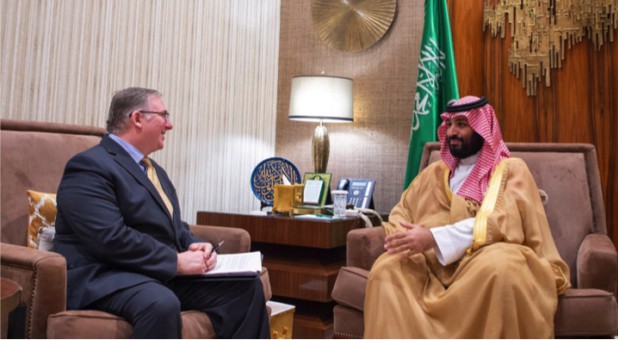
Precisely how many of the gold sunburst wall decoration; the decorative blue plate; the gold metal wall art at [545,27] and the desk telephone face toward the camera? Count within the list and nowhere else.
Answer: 4

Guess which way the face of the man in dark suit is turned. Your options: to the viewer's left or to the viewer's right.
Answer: to the viewer's right

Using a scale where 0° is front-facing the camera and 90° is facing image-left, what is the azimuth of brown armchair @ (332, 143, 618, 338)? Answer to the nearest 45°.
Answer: approximately 45°

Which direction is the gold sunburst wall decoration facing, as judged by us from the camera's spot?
facing the viewer

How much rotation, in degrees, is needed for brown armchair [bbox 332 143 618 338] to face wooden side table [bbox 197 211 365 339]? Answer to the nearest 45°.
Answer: approximately 45° to its right

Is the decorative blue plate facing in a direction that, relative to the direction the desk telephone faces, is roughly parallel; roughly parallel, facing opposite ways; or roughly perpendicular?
roughly parallel

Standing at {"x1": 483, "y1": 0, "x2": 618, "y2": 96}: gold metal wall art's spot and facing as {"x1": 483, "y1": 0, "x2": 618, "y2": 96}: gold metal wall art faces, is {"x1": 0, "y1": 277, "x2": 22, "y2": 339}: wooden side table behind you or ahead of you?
ahead

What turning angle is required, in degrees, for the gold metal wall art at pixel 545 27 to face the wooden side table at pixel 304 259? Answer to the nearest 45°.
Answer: approximately 45° to its right

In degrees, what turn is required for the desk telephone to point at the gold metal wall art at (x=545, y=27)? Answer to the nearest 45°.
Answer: approximately 90° to its left

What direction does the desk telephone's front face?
toward the camera

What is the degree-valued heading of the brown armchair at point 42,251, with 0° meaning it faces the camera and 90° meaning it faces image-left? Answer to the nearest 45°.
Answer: approximately 315°

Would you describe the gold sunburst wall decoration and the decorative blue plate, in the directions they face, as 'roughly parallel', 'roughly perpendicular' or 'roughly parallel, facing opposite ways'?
roughly parallel

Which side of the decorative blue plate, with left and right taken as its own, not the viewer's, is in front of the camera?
front

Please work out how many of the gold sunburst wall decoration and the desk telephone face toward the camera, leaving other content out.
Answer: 2

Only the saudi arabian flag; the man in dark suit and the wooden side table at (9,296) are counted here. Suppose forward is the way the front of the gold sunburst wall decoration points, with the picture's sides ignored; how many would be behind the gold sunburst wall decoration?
0
